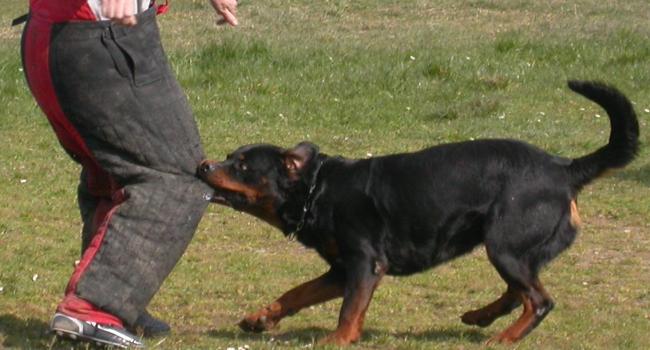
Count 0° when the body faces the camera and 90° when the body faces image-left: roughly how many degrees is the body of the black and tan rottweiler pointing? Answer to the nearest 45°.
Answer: approximately 90°

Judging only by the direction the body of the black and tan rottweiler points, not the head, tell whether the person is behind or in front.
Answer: in front
